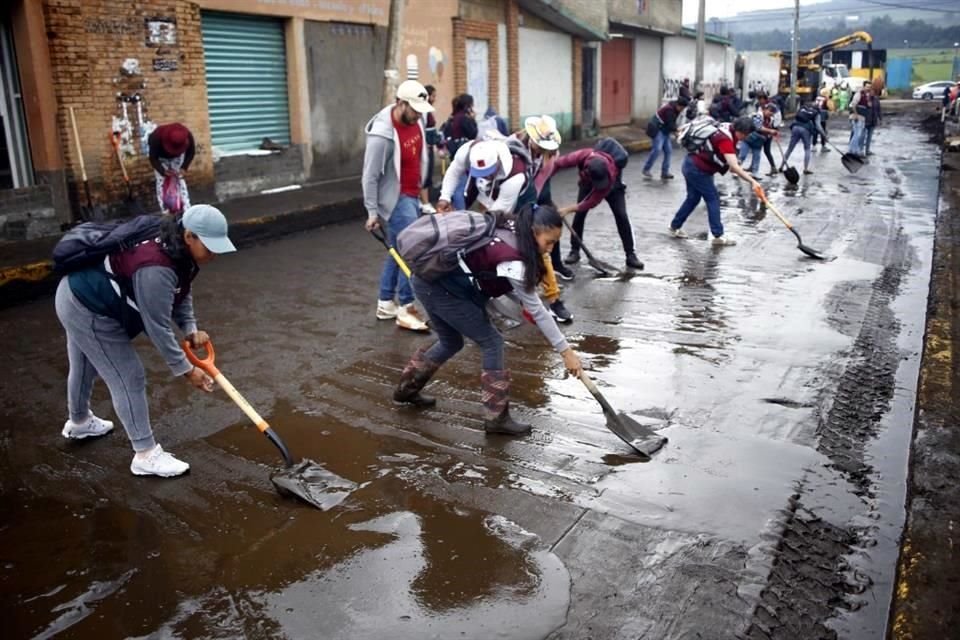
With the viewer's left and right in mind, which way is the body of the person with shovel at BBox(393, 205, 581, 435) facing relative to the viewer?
facing to the right of the viewer

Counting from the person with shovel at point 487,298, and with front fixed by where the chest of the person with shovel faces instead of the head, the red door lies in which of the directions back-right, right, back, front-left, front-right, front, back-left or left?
left

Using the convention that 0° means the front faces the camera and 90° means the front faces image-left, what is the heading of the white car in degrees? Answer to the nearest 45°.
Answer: approximately 45°

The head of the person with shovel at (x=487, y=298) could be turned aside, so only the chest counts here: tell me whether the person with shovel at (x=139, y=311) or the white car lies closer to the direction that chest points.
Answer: the white car

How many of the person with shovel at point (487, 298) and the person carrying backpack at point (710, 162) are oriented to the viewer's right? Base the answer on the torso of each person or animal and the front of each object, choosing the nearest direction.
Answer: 2

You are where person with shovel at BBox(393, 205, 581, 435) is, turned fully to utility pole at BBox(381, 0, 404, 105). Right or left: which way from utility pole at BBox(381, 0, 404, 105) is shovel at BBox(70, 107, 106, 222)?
left

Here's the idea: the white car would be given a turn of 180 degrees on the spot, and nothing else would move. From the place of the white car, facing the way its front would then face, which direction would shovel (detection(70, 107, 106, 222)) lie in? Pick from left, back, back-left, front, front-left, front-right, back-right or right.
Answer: back-right

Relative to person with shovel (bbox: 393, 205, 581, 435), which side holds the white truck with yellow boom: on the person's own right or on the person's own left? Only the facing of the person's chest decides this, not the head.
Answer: on the person's own left

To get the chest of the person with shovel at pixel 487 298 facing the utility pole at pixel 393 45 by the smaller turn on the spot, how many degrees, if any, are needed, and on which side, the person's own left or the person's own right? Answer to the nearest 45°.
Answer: approximately 90° to the person's own left

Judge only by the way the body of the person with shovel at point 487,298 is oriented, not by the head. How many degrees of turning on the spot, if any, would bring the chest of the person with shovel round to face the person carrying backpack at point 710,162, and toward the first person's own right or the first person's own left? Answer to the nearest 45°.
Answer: approximately 45° to the first person's own left

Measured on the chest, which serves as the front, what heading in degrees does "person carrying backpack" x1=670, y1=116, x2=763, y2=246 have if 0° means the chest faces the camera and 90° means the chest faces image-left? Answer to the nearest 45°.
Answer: approximately 270°
